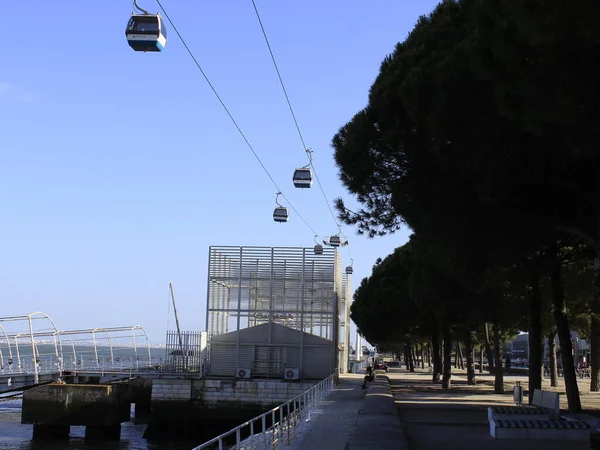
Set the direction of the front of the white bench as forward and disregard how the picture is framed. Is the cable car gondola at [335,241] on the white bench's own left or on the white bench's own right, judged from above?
on the white bench's own right

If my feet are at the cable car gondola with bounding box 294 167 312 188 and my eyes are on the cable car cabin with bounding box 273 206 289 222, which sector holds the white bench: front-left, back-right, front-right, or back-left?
back-right

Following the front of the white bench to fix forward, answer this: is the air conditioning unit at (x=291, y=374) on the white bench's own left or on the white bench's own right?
on the white bench's own right
